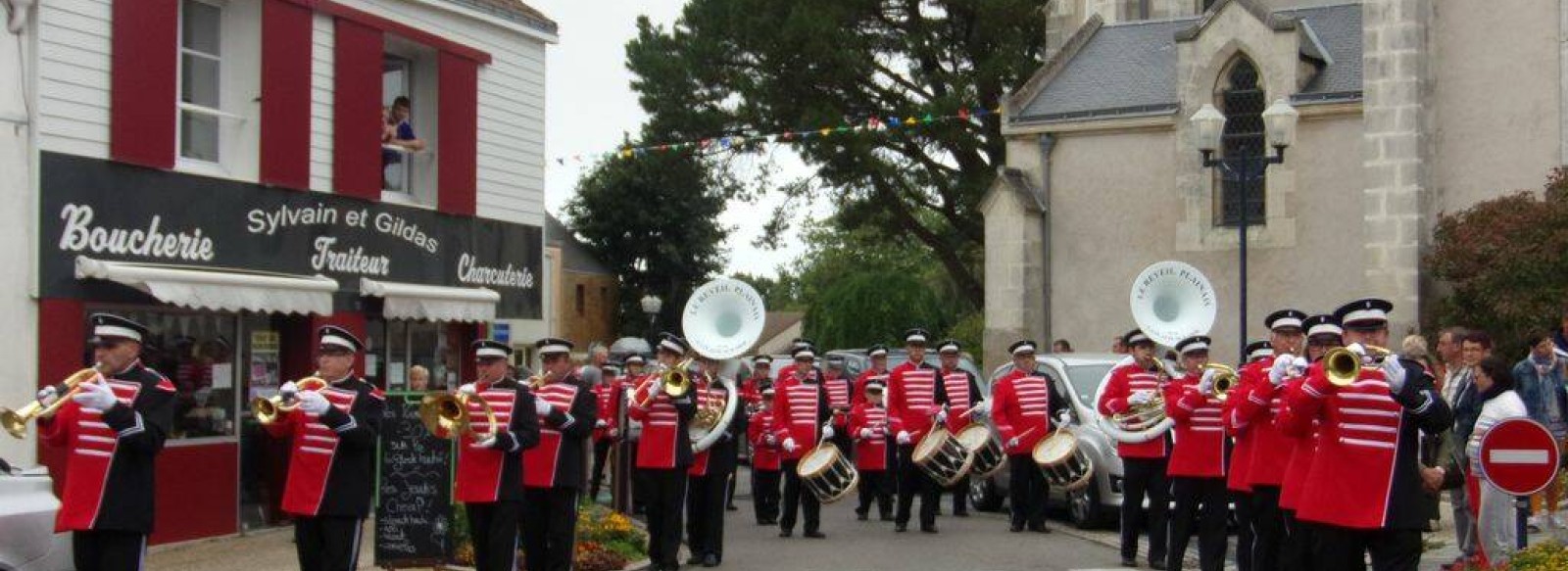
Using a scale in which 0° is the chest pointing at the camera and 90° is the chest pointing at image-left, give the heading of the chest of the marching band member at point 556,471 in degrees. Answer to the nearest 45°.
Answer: approximately 45°

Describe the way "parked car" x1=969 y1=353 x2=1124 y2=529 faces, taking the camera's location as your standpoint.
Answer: facing the viewer and to the right of the viewer

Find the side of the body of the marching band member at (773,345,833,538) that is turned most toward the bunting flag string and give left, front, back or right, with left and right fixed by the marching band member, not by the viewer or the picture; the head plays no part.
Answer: back

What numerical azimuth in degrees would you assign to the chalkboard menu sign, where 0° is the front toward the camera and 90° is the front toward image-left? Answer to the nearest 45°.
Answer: approximately 0°

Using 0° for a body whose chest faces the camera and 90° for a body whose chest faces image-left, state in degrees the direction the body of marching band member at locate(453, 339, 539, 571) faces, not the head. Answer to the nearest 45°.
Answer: approximately 45°

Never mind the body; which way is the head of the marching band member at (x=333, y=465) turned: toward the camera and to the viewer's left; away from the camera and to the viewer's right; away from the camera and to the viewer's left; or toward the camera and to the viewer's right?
toward the camera and to the viewer's left

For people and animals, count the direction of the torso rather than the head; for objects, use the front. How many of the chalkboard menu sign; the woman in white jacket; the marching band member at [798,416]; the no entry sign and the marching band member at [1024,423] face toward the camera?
4

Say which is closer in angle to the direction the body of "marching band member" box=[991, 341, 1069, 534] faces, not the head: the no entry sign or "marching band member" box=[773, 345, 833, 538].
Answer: the no entry sign

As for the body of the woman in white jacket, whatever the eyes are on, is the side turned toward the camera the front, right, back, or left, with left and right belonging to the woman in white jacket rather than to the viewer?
left

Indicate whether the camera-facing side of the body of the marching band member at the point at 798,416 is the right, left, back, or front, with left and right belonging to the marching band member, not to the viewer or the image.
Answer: front

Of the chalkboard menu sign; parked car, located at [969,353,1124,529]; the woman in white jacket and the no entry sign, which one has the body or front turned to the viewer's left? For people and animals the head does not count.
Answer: the woman in white jacket

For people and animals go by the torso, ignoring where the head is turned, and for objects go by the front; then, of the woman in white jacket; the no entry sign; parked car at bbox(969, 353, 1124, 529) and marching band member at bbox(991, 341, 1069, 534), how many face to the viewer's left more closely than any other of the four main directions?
1

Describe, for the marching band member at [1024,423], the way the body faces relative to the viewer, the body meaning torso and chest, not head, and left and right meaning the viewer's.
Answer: facing the viewer

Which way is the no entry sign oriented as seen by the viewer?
toward the camera

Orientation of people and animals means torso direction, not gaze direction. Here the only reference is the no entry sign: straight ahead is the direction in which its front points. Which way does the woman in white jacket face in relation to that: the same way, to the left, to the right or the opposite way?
to the right

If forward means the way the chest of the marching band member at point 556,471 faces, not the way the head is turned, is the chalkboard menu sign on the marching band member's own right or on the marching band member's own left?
on the marching band member's own right
